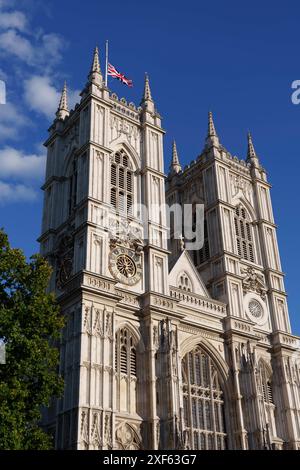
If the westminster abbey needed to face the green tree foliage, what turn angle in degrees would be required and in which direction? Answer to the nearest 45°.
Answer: approximately 45° to its right

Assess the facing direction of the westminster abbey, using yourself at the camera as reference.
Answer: facing the viewer and to the right of the viewer
